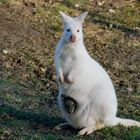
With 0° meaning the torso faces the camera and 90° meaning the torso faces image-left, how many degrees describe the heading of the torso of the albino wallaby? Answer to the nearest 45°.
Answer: approximately 45°
